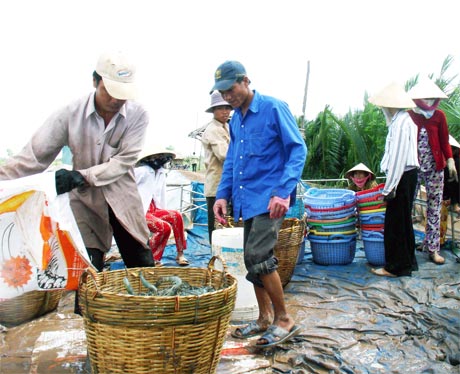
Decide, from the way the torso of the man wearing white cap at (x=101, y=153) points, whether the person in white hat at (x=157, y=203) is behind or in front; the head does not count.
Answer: behind

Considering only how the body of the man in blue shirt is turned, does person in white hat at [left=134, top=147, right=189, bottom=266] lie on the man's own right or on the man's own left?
on the man's own right

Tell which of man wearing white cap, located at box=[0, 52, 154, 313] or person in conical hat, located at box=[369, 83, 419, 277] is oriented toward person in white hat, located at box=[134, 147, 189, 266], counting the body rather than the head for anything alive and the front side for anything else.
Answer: the person in conical hat

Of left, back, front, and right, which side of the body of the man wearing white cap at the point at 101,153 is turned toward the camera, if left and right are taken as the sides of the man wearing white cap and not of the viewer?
front

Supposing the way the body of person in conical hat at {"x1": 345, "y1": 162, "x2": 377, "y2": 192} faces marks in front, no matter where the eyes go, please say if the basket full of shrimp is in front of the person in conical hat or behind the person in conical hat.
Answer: in front

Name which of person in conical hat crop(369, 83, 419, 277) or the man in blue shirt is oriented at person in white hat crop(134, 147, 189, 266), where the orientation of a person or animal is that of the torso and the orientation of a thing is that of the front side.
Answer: the person in conical hat

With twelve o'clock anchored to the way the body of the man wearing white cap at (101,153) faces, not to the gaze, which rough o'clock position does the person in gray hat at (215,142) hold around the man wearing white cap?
The person in gray hat is roughly at 7 o'clock from the man wearing white cap.

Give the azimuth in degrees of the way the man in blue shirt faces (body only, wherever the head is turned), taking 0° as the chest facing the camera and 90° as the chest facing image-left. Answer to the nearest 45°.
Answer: approximately 45°

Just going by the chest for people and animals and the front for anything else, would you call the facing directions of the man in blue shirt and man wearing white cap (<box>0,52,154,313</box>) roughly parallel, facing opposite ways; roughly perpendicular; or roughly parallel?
roughly perpendicular

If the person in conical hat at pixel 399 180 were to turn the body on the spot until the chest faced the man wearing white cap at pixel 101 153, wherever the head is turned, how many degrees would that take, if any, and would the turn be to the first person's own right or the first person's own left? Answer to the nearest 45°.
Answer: approximately 45° to the first person's own left

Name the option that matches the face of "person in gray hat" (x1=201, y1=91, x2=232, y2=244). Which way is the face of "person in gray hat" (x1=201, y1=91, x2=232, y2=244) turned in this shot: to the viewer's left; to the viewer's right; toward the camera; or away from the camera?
toward the camera

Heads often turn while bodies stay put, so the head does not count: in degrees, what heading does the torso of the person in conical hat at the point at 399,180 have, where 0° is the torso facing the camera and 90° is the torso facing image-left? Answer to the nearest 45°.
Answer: approximately 90°
